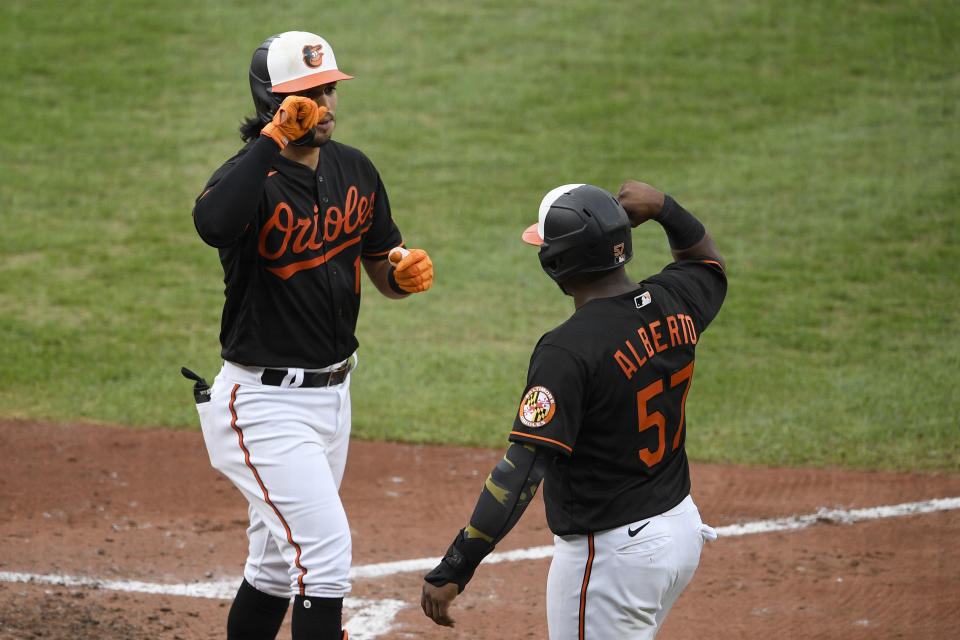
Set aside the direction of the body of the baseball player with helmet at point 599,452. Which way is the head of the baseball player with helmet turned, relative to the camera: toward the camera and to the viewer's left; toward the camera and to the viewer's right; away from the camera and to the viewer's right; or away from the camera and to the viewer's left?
away from the camera and to the viewer's left

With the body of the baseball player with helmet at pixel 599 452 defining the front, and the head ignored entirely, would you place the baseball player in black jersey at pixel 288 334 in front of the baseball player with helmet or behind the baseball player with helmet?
in front

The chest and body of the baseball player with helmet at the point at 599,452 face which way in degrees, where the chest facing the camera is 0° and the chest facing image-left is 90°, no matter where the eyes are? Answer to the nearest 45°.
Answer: approximately 135°

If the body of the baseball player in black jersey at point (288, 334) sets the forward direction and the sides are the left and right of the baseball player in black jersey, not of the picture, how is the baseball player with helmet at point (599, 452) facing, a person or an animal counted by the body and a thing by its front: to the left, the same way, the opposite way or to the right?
the opposite way

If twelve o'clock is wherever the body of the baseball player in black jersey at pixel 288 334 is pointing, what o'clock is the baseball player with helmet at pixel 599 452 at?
The baseball player with helmet is roughly at 12 o'clock from the baseball player in black jersey.
